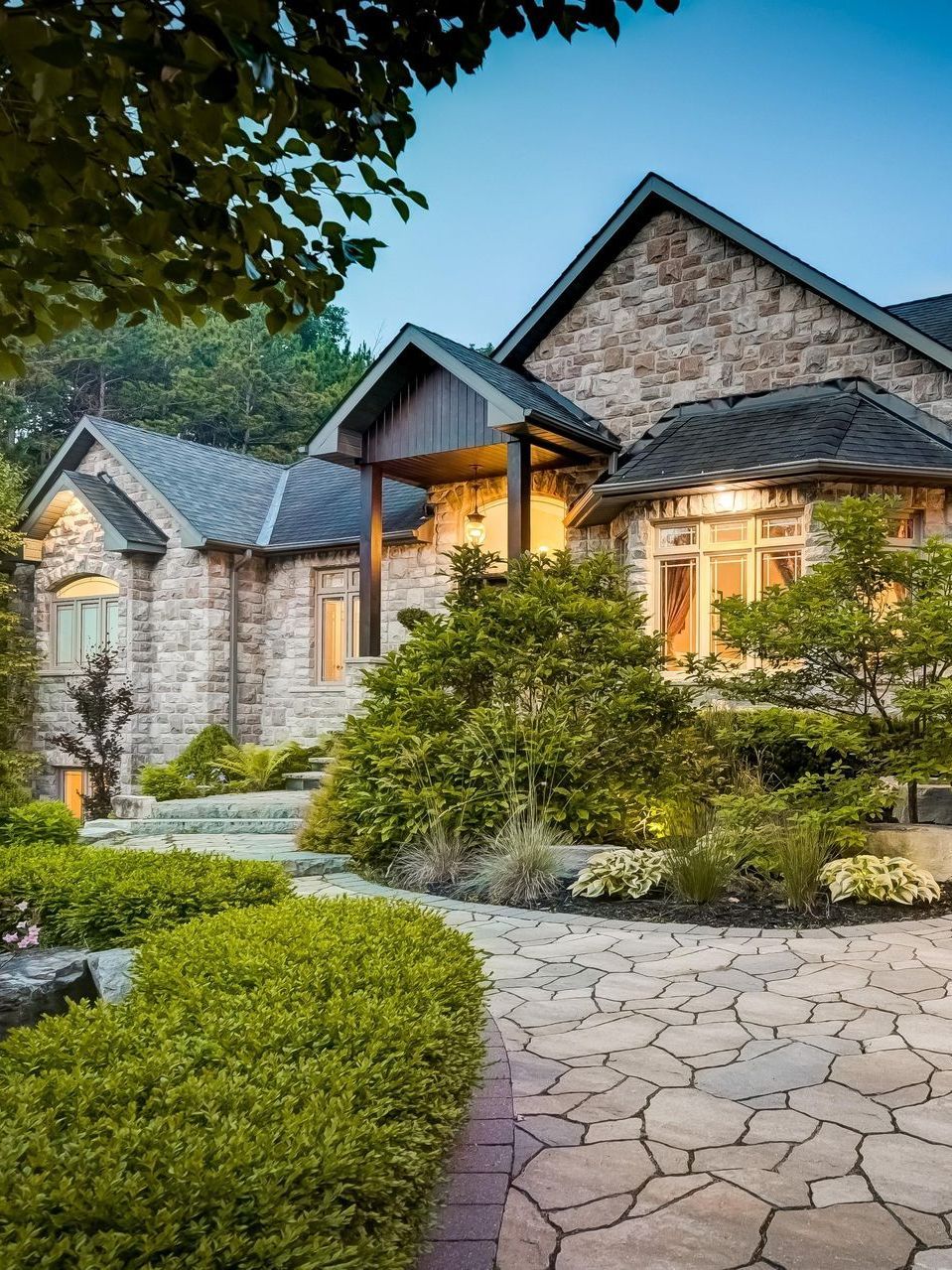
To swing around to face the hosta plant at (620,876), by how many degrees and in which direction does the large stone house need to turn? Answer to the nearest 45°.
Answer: approximately 45° to its left

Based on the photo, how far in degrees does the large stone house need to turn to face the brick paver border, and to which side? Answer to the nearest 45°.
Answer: approximately 45° to its left

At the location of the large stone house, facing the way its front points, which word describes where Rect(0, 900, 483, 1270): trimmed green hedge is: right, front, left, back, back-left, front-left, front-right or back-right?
front-left

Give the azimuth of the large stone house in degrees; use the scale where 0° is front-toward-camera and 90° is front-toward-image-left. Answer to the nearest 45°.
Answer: approximately 45°

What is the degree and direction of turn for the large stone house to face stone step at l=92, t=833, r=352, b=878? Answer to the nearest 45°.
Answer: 0° — it already faces it

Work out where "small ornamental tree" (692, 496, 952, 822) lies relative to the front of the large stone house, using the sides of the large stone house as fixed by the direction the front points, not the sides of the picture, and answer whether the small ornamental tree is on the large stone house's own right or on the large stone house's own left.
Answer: on the large stone house's own left

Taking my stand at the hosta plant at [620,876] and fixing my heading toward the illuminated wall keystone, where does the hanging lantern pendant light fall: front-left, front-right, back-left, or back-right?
front-left

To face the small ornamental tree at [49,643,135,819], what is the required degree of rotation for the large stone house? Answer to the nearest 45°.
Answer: approximately 45° to its right

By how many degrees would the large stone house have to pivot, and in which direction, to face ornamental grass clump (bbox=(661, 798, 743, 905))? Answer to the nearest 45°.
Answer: approximately 45° to its left

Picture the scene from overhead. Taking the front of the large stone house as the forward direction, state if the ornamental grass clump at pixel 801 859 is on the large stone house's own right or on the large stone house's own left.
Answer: on the large stone house's own left
